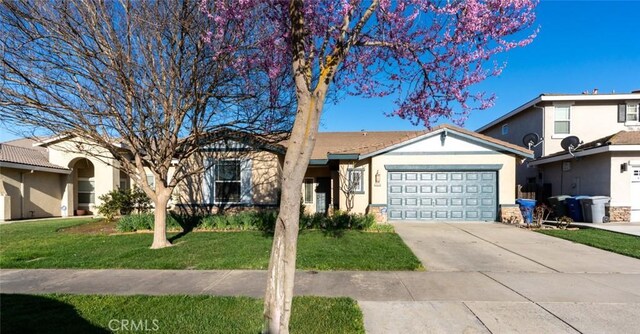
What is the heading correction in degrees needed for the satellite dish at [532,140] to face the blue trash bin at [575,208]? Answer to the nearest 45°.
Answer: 0° — it already faces it

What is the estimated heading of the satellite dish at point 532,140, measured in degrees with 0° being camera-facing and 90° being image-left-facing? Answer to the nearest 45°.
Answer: approximately 0°

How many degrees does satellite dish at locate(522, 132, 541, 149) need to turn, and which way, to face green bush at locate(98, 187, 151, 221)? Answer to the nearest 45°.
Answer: approximately 45° to its right

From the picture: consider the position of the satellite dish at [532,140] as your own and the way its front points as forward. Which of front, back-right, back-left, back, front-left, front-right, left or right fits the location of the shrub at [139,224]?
front-right

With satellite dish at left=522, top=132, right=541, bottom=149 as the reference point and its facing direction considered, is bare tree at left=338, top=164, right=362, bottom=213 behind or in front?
in front

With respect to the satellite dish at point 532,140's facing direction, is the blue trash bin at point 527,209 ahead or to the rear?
ahead

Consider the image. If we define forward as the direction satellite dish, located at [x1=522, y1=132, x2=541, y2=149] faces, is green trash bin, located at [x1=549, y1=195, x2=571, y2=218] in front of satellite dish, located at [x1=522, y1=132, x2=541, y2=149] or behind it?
in front
